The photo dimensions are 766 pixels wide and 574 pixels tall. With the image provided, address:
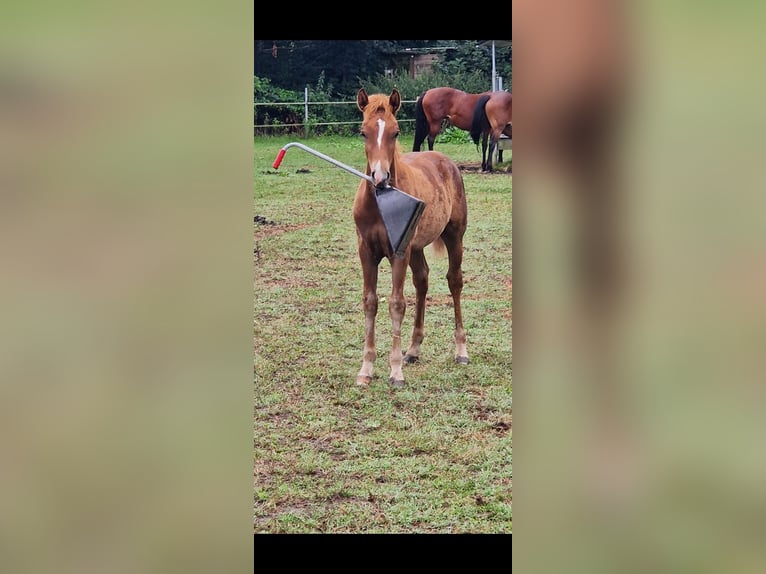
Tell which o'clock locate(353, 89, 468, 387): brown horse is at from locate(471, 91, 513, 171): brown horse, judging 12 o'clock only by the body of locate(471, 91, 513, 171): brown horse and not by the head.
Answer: locate(353, 89, 468, 387): brown horse is roughly at 5 o'clock from locate(471, 91, 513, 171): brown horse.

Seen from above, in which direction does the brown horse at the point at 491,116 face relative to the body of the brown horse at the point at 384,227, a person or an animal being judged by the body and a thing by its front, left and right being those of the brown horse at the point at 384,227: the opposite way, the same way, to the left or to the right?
the opposite way

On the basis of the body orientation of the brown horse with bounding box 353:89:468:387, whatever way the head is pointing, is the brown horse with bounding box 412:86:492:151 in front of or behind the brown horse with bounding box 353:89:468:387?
behind

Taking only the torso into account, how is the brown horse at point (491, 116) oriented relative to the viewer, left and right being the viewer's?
facing away from the viewer and to the right of the viewer

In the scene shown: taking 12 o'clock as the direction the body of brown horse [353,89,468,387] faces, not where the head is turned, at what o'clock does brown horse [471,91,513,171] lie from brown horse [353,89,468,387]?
brown horse [471,91,513,171] is roughly at 5 o'clock from brown horse [353,89,468,387].
